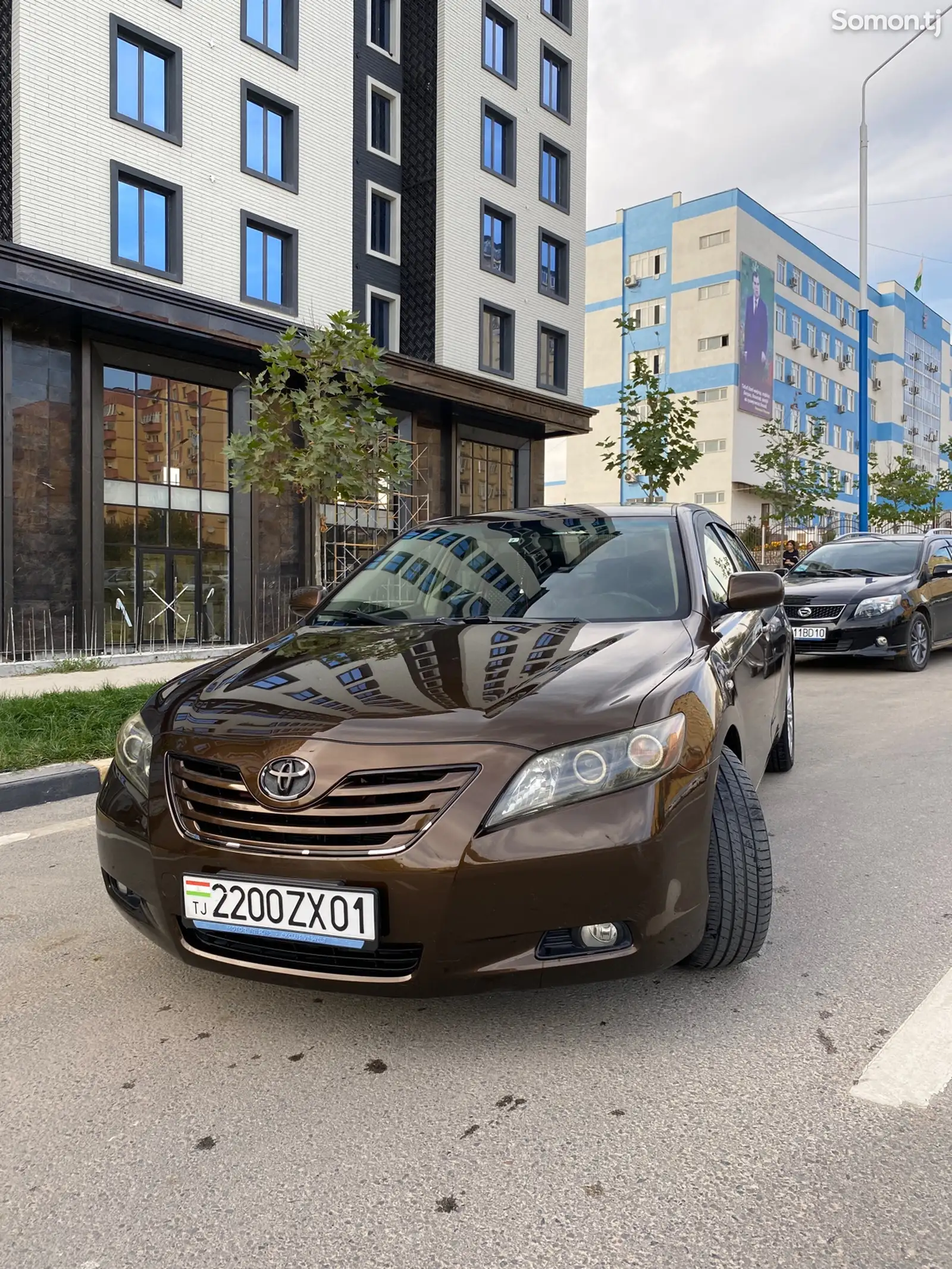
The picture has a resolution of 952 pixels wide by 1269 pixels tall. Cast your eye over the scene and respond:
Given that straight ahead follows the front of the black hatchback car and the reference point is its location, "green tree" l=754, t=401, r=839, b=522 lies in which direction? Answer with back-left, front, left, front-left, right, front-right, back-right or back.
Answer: back-right

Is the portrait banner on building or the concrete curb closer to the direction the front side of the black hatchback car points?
the concrete curb

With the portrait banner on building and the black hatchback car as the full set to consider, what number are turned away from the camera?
0

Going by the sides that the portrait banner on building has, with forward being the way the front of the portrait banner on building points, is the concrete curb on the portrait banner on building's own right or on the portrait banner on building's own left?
on the portrait banner on building's own right

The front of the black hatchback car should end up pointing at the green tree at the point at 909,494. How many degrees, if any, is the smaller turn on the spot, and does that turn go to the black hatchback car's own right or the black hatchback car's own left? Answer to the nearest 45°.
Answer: approximately 135° to the black hatchback car's own right

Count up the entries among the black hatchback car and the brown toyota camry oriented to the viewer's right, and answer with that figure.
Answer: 0

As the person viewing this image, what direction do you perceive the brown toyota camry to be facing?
facing the viewer and to the left of the viewer

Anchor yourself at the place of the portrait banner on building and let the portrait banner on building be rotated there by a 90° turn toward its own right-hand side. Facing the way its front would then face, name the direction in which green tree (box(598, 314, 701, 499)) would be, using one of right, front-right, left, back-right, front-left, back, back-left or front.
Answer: front-left

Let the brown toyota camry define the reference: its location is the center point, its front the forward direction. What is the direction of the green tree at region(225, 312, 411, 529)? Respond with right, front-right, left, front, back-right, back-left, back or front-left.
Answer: back-right

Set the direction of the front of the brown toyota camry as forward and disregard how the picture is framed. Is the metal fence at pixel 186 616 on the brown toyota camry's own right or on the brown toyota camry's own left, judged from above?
on the brown toyota camry's own right

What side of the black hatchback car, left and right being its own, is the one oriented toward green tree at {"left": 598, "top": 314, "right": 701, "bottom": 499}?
right

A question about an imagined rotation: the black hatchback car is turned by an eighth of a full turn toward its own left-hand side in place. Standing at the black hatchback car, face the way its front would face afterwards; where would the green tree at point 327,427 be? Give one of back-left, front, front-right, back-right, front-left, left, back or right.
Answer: right

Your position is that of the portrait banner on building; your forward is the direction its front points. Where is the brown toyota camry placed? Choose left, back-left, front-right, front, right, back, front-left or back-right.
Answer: front-right

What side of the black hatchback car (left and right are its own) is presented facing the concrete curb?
front
